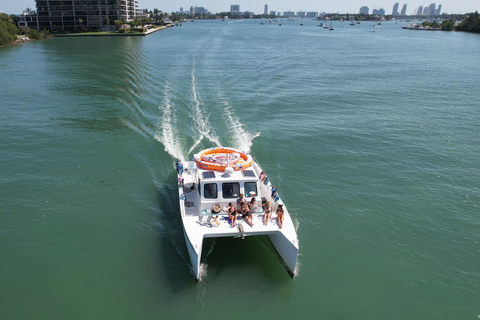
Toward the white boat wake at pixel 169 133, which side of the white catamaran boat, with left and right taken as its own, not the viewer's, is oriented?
back

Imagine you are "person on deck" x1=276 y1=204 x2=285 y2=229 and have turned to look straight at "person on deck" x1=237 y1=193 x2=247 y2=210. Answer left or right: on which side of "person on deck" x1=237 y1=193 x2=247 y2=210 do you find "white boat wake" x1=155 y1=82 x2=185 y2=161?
right

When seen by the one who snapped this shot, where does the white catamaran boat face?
facing the viewer

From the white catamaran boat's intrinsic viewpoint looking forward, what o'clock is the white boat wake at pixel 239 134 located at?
The white boat wake is roughly at 6 o'clock from the white catamaran boat.
